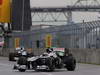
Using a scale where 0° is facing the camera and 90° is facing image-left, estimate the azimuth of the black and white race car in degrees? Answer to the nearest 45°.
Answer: approximately 45°
